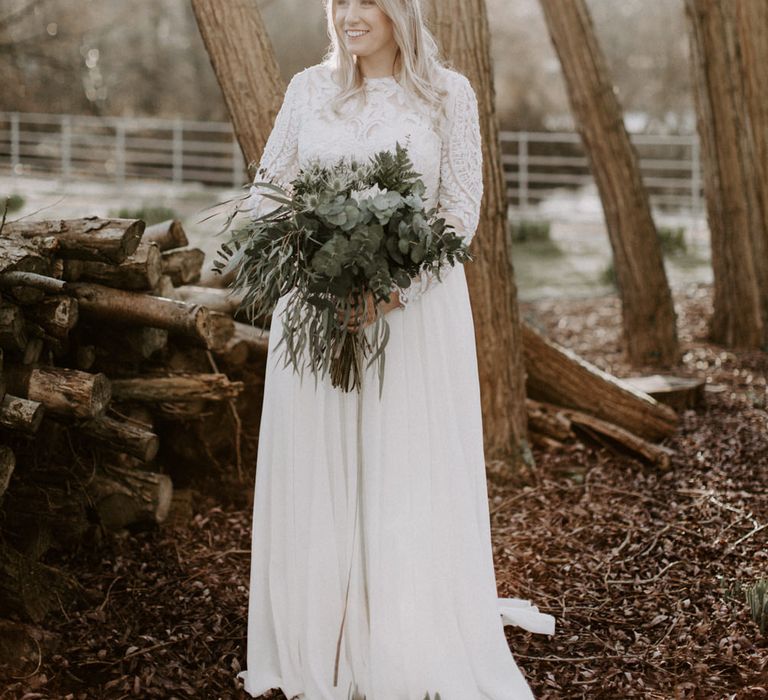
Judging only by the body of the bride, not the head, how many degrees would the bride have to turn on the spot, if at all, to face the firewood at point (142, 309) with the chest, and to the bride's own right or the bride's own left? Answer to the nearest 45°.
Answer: approximately 135° to the bride's own right

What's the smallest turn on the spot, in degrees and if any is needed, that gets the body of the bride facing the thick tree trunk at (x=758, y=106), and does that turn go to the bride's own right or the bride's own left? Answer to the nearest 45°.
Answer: approximately 135° to the bride's own left

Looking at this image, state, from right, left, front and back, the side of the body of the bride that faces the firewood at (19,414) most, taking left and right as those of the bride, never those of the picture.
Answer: right

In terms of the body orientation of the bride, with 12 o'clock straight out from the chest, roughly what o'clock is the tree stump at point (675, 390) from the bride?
The tree stump is roughly at 7 o'clock from the bride.

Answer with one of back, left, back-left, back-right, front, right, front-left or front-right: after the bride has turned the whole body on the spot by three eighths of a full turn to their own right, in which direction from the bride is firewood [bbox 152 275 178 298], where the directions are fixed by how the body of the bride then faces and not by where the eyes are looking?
front

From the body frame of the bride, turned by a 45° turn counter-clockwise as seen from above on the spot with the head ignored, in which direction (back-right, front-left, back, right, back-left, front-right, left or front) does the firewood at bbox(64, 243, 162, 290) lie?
back

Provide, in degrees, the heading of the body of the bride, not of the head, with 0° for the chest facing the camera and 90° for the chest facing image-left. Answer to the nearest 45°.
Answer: approximately 0°

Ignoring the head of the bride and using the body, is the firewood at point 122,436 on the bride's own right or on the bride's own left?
on the bride's own right
